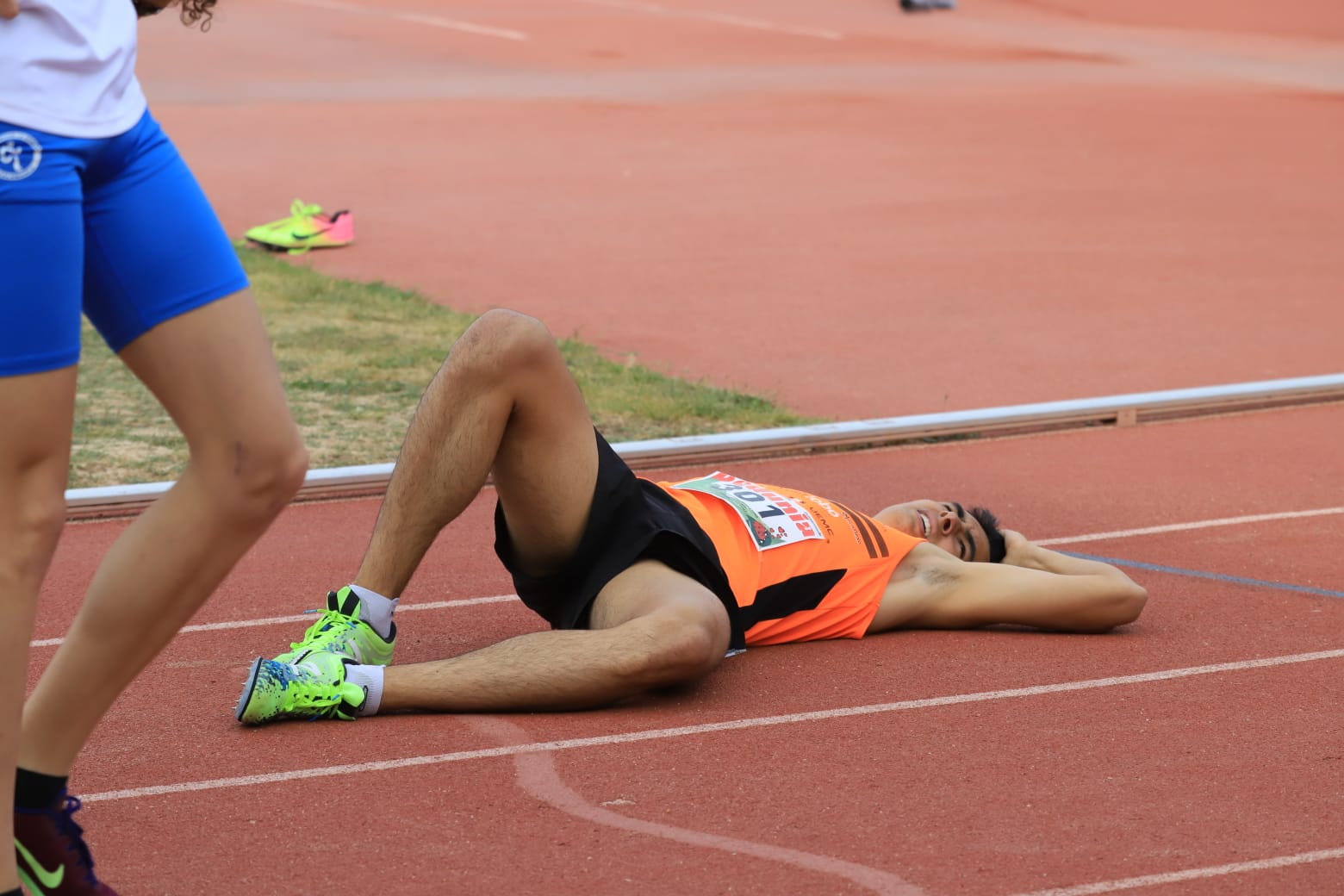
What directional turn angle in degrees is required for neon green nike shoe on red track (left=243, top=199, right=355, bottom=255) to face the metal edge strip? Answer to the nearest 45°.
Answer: approximately 90° to its left

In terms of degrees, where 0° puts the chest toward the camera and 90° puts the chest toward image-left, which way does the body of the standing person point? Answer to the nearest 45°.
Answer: approximately 315°

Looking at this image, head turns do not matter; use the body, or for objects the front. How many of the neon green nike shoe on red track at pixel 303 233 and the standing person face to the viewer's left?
1

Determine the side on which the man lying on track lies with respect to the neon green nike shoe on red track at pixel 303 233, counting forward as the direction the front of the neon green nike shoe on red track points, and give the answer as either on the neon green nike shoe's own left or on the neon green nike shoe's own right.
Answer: on the neon green nike shoe's own left

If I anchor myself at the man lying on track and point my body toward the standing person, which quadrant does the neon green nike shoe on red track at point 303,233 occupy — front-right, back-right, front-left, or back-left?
back-right

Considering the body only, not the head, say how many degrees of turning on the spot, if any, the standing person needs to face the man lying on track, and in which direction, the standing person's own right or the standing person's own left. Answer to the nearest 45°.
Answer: approximately 90° to the standing person's own left

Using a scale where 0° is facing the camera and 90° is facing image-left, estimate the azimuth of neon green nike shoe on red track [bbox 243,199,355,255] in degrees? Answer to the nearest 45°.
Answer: approximately 90°

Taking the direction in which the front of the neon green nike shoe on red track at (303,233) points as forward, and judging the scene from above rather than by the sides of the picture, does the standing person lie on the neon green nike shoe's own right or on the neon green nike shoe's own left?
on the neon green nike shoe's own left
